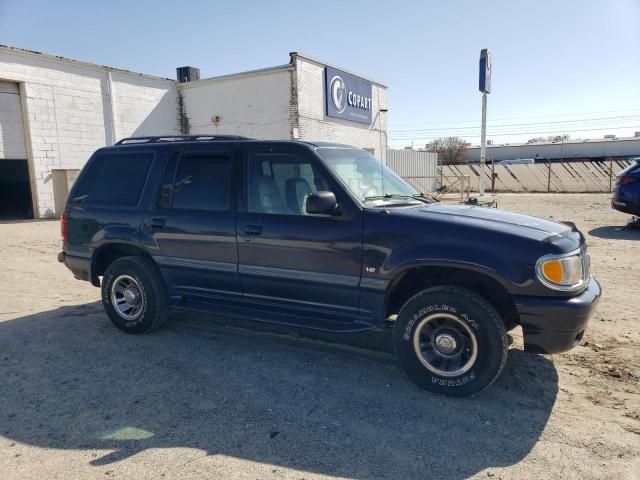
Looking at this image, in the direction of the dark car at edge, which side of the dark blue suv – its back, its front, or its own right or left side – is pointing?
left

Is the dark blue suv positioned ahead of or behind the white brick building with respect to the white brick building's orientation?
ahead

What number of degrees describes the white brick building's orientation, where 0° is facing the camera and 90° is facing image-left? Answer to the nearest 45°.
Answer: approximately 315°

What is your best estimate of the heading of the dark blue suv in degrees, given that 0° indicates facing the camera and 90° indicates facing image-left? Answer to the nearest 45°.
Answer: approximately 315°

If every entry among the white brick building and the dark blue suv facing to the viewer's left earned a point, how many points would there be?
0

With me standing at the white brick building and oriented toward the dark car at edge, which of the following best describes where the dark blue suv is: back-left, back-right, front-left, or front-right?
front-right

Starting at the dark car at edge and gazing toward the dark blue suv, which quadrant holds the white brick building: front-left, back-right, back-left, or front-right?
front-right

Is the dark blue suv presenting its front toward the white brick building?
no
